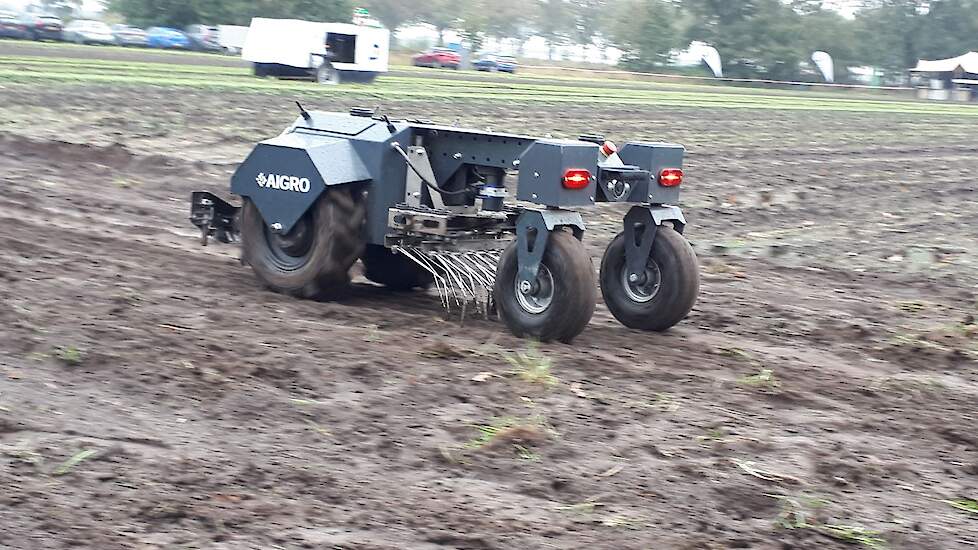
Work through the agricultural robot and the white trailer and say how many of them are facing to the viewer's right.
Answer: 0

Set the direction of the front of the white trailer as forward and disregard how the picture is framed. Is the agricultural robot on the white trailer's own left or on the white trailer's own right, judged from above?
on the white trailer's own left

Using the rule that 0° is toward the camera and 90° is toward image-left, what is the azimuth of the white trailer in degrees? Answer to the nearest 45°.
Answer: approximately 90°

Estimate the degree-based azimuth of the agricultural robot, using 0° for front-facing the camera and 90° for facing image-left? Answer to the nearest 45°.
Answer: approximately 135°

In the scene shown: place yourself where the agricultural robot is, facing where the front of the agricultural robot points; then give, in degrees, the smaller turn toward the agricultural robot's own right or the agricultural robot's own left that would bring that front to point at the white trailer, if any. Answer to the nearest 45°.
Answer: approximately 45° to the agricultural robot's own right
